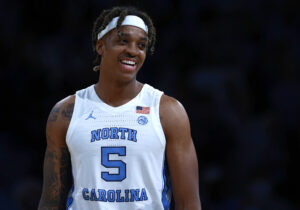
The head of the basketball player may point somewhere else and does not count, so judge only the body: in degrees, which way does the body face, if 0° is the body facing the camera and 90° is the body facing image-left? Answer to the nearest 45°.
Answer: approximately 0°

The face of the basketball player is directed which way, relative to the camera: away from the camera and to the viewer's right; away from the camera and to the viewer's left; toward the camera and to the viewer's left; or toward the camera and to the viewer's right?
toward the camera and to the viewer's right
